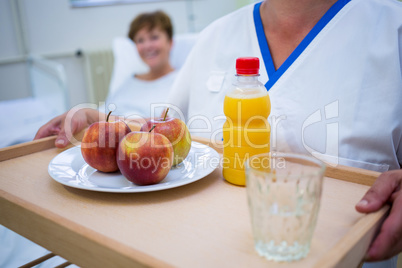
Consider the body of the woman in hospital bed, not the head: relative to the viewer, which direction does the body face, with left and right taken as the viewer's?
facing the viewer and to the left of the viewer

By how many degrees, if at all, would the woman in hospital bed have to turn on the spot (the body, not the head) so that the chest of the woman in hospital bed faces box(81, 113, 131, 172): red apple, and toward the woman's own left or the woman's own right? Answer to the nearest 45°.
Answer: approximately 45° to the woman's own left

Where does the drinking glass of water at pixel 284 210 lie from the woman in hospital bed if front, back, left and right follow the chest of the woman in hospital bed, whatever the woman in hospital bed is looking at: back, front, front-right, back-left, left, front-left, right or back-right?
front-left

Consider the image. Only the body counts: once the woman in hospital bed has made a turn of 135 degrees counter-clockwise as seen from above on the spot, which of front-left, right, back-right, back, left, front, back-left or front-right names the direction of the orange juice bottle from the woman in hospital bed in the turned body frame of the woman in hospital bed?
right

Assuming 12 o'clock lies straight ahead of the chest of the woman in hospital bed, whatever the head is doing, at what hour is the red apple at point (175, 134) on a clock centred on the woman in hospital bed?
The red apple is roughly at 11 o'clock from the woman in hospital bed.

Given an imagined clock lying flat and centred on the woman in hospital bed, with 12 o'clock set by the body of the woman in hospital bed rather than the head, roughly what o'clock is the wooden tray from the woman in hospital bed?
The wooden tray is roughly at 11 o'clock from the woman in hospital bed.

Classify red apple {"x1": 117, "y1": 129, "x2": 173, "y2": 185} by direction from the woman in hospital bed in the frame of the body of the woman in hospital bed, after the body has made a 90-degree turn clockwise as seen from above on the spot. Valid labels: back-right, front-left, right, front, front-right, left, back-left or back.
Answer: back-left
